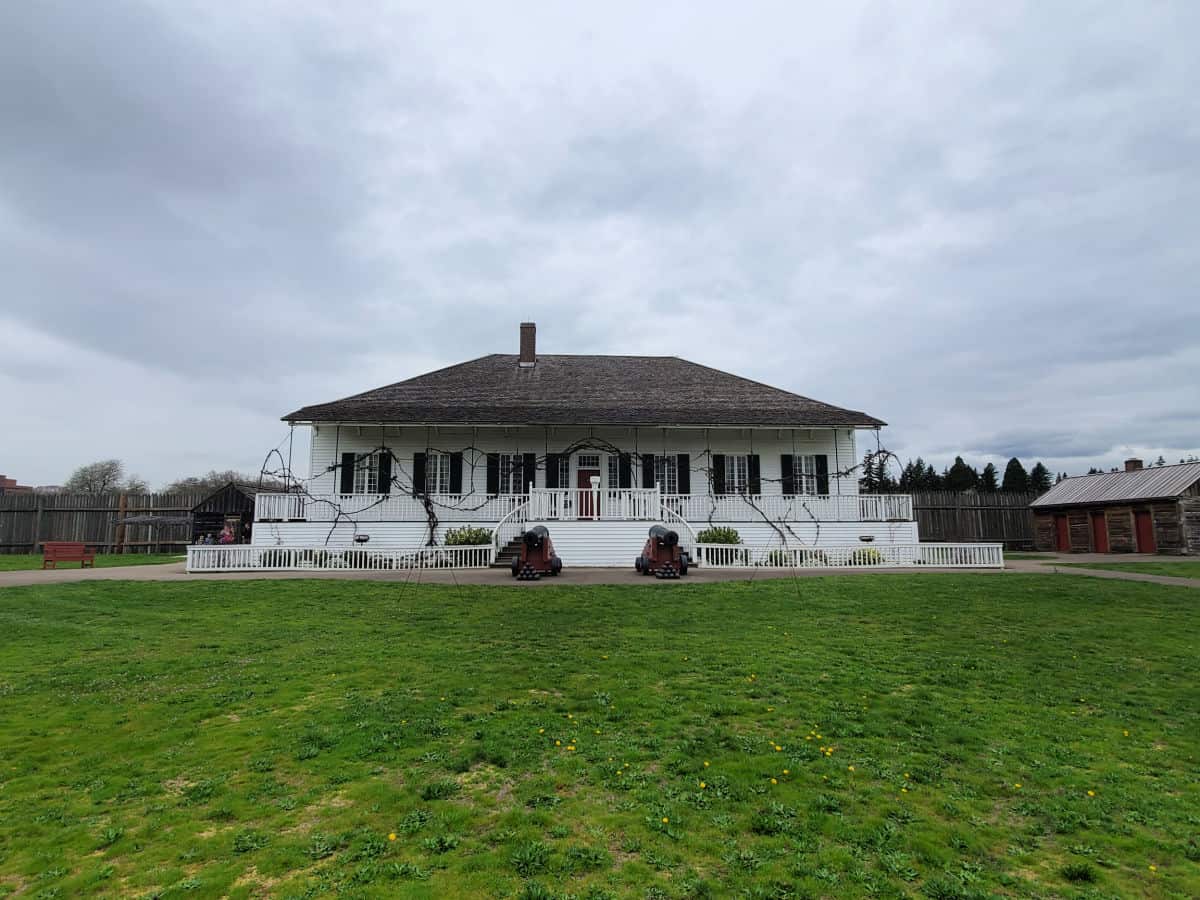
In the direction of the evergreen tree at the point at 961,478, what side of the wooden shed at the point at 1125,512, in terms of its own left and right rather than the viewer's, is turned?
right

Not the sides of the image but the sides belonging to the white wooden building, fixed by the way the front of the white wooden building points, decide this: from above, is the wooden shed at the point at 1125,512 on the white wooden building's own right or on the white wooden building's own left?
on the white wooden building's own left

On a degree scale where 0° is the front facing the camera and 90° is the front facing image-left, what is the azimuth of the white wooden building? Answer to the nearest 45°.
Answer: approximately 0°

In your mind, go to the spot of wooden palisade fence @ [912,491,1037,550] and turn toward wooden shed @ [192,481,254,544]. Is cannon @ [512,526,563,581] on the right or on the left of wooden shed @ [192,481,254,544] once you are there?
left

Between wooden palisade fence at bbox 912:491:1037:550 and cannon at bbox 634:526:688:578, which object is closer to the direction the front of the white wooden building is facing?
the cannon

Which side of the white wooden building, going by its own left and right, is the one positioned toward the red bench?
right

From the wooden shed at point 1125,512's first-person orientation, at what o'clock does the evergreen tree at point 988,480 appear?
The evergreen tree is roughly at 4 o'clock from the wooden shed.

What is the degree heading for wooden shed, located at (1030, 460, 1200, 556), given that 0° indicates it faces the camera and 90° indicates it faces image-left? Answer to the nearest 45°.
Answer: approximately 45°
